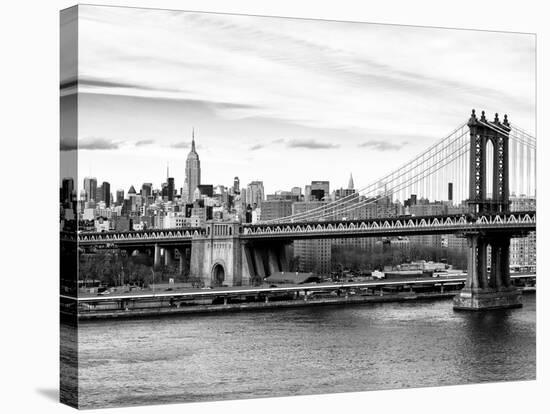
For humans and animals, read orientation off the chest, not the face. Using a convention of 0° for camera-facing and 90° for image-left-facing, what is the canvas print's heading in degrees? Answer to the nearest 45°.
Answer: approximately 315°
